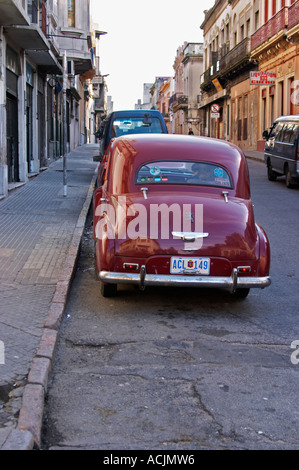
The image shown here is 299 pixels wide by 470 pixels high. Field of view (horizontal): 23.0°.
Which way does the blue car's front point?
away from the camera

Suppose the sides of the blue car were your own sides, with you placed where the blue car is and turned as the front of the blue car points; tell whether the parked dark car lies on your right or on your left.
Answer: on your right

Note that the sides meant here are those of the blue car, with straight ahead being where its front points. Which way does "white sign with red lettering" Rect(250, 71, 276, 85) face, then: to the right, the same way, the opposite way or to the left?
the opposite way

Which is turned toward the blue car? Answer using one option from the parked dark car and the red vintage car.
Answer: the red vintage car

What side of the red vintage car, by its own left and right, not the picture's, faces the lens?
back

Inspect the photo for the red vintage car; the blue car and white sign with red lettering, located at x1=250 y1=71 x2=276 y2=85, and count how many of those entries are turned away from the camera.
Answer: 2

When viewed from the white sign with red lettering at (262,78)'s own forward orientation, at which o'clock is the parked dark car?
The parked dark car is roughly at 12 o'clock from the white sign with red lettering.

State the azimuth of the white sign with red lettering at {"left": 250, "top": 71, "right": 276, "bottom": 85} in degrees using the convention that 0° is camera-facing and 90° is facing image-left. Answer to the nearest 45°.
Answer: approximately 0°

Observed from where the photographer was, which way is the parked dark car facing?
facing away from the viewer and to the left of the viewer

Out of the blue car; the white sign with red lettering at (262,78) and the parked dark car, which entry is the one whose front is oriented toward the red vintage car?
the white sign with red lettering

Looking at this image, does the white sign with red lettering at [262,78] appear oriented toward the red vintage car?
yes

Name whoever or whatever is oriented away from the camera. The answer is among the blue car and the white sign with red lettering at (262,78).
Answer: the blue car

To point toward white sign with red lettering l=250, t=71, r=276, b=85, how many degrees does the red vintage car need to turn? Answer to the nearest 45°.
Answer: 0° — it already faces it
